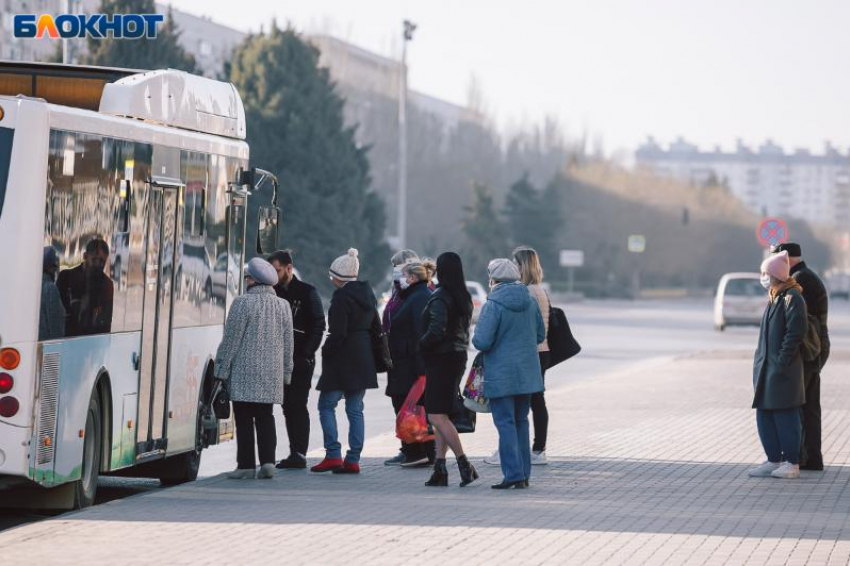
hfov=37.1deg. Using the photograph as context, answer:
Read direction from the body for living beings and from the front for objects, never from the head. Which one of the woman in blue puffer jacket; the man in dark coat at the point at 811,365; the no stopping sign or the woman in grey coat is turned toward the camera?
the no stopping sign

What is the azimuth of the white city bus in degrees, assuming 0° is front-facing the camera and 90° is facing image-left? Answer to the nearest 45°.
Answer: approximately 225°

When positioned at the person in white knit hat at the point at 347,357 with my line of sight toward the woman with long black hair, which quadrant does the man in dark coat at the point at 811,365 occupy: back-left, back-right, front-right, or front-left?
front-left

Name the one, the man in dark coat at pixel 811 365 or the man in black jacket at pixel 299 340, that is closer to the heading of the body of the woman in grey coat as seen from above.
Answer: the man in black jacket

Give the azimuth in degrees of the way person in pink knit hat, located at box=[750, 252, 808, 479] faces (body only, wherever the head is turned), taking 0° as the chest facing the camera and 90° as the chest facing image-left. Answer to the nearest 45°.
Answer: approximately 90°

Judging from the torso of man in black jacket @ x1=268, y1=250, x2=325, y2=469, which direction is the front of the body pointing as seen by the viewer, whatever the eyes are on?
to the viewer's left

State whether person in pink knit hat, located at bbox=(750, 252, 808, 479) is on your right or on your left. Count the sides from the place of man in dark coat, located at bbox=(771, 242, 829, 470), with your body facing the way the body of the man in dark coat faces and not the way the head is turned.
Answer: on your left

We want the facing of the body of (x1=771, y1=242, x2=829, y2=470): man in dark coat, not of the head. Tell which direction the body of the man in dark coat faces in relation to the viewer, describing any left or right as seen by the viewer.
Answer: facing to the left of the viewer

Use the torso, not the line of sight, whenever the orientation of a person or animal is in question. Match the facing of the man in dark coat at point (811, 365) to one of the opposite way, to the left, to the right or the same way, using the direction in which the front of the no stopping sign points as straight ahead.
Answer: to the right

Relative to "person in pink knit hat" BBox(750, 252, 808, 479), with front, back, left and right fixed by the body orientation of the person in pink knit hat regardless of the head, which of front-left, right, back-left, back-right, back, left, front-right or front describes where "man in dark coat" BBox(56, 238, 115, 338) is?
front-left

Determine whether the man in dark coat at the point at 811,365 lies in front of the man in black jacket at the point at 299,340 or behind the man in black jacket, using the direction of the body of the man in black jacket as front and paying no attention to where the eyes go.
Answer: behind

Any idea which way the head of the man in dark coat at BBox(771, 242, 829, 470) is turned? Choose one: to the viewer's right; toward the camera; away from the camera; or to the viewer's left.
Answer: to the viewer's left

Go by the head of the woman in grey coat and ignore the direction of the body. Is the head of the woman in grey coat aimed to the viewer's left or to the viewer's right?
to the viewer's left
